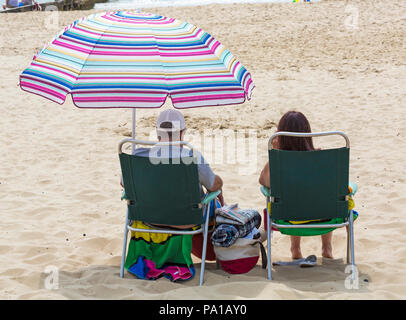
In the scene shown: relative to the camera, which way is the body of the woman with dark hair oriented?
away from the camera

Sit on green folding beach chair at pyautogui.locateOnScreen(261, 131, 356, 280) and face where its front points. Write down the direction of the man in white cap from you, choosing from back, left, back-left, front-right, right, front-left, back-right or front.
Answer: left

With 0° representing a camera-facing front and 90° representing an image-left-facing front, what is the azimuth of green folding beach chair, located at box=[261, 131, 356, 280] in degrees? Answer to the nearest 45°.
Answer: approximately 180°

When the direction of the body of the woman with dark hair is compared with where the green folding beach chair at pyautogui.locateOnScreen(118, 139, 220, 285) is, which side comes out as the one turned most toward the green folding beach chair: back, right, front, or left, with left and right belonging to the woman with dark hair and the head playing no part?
left

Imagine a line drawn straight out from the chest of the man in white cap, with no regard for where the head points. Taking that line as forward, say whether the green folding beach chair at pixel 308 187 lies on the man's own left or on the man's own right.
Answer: on the man's own right

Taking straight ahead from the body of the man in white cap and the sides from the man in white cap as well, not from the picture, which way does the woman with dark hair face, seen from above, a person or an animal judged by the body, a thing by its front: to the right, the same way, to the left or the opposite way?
the same way

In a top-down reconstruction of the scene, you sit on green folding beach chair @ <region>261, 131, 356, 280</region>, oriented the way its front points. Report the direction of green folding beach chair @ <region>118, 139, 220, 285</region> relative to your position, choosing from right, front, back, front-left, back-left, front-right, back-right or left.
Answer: left

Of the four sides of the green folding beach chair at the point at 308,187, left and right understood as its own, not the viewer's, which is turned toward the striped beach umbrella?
left

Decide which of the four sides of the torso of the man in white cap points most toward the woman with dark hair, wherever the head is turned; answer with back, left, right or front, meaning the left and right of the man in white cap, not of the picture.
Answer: right

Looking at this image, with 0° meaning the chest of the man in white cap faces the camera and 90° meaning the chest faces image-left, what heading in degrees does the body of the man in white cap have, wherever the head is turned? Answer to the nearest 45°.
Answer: approximately 180°

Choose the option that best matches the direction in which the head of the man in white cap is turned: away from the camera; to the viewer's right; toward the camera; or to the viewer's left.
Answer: away from the camera
